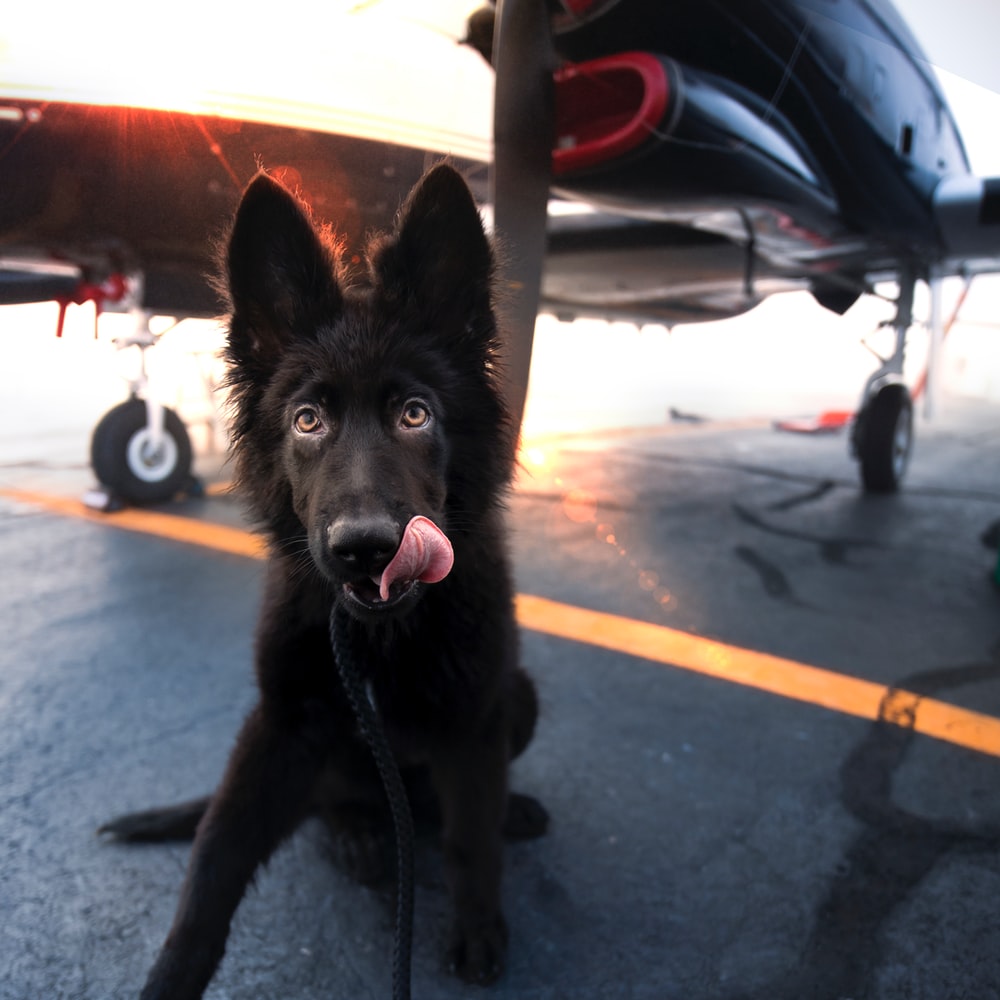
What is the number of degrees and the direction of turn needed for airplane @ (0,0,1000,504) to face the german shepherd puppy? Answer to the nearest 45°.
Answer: approximately 45° to its left

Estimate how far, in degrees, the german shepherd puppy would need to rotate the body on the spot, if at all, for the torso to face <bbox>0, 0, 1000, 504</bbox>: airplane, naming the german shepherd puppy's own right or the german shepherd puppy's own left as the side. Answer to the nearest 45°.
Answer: approximately 180°

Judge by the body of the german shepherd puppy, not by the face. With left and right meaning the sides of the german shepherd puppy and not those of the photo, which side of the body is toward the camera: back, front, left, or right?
front

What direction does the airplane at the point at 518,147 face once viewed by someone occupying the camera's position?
facing the viewer and to the left of the viewer

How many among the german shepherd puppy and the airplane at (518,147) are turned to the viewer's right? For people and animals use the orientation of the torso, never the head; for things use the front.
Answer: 0
